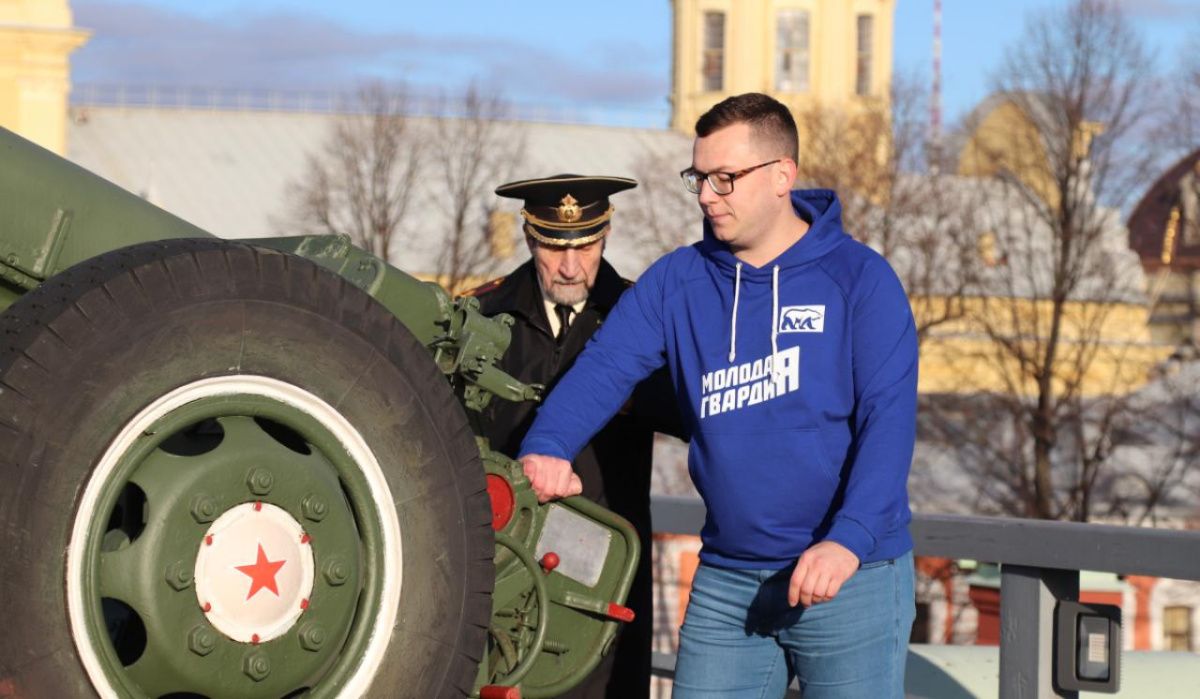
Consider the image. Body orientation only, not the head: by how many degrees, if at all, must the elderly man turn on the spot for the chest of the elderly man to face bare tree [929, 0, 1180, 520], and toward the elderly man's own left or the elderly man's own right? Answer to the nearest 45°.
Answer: approximately 180°

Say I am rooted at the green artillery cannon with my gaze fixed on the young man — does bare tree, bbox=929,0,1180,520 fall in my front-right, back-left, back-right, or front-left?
front-left

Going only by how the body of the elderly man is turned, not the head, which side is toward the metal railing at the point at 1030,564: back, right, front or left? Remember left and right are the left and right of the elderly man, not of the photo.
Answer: left

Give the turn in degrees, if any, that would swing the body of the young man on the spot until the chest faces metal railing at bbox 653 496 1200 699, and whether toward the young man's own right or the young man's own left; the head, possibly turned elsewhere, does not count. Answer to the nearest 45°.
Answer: approximately 180°

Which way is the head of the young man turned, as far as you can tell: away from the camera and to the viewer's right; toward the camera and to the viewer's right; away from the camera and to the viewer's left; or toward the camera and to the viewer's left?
toward the camera and to the viewer's left

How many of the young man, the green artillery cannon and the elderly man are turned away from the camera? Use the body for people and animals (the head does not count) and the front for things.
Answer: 0

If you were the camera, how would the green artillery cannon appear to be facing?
facing the viewer and to the left of the viewer

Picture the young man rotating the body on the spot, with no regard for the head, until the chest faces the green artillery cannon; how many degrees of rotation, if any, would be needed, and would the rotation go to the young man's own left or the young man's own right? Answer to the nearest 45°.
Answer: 0° — they already face it

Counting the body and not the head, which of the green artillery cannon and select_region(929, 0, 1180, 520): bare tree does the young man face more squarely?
the green artillery cannon

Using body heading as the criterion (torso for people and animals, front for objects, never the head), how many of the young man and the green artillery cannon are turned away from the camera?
0

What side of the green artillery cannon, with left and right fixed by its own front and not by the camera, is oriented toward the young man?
back

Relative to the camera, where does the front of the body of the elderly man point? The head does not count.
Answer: toward the camera
